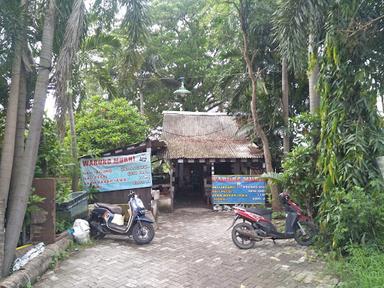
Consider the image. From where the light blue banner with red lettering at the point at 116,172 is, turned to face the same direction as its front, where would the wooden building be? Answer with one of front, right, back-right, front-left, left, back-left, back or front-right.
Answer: back-left

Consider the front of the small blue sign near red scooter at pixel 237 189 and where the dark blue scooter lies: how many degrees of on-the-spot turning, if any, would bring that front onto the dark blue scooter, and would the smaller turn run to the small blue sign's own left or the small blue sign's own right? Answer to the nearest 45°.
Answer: approximately 45° to the small blue sign's own right

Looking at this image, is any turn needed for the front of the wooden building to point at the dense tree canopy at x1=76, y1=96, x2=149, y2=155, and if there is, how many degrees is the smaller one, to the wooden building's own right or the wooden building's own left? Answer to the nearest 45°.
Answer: approximately 45° to the wooden building's own right

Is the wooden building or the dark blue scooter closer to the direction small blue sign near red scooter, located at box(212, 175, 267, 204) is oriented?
the dark blue scooter

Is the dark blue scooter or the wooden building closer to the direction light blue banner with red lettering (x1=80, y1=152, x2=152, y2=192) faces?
the dark blue scooter

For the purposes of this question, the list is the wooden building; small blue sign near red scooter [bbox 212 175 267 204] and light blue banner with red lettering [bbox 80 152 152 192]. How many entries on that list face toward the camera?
3

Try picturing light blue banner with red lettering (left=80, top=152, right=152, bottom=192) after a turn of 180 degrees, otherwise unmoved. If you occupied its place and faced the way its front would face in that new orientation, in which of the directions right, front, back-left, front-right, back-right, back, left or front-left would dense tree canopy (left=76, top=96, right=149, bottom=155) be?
front

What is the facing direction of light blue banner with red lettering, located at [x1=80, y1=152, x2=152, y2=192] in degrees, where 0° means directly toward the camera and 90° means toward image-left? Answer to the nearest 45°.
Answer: approximately 0°

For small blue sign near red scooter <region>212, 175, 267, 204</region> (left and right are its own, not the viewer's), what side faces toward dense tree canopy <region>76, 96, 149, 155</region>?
right

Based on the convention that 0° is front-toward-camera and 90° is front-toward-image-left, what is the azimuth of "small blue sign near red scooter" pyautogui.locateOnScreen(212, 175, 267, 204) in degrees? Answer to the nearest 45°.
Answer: approximately 0°

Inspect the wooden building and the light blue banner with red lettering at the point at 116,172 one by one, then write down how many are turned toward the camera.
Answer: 2

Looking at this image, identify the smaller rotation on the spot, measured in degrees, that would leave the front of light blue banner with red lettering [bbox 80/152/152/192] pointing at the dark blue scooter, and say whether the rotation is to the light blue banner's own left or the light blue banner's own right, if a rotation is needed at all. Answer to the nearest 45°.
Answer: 0° — it already faces it
